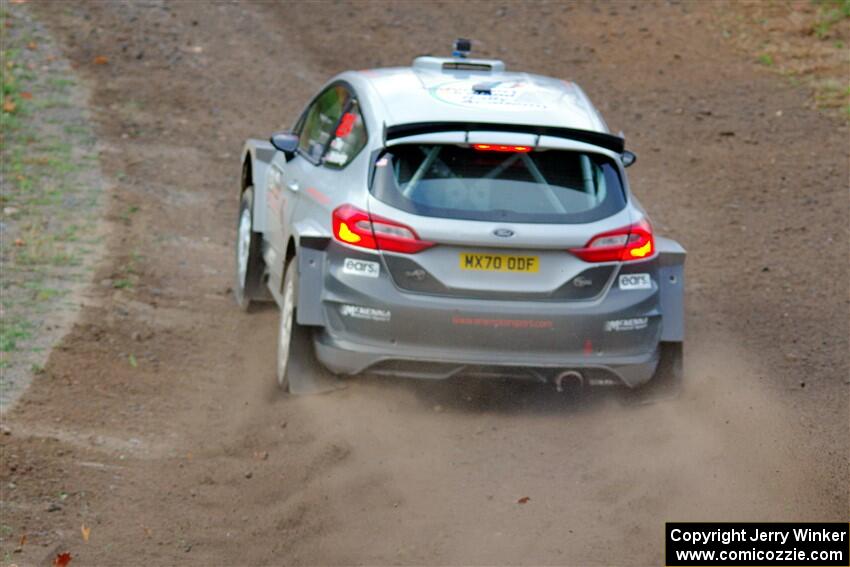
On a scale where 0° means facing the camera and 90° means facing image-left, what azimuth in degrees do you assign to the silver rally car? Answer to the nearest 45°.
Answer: approximately 180°
